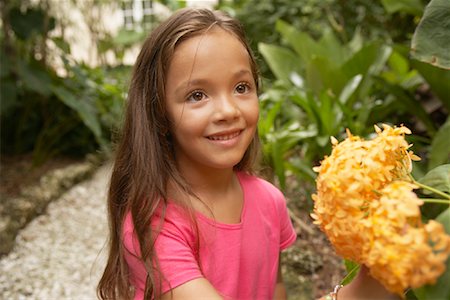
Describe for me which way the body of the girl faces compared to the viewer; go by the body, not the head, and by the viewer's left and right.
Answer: facing the viewer and to the right of the viewer

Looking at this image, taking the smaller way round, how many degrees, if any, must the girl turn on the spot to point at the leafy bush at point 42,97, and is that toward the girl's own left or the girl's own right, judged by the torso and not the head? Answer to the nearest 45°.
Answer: approximately 180°
